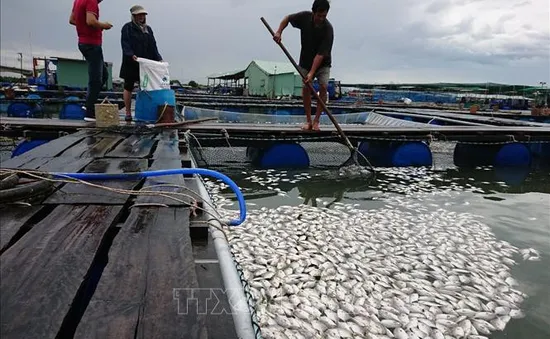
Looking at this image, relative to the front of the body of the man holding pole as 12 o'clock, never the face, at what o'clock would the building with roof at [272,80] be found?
The building with roof is roughly at 6 o'clock from the man holding pole.

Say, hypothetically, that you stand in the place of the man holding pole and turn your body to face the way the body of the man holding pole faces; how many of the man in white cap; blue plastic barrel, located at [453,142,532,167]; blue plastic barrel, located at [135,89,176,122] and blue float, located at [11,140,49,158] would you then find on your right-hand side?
3

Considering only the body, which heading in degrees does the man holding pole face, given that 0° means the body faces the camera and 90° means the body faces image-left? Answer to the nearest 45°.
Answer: approximately 0°

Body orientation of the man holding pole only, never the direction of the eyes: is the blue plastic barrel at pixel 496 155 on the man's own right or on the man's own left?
on the man's own left

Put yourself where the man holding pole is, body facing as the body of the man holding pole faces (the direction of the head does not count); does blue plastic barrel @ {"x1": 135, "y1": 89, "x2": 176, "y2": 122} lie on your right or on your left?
on your right

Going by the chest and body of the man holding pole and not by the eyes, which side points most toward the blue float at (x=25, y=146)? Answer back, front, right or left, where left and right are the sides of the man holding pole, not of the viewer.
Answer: right

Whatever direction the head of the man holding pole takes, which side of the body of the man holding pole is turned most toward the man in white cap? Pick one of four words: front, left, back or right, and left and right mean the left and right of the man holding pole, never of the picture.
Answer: right
